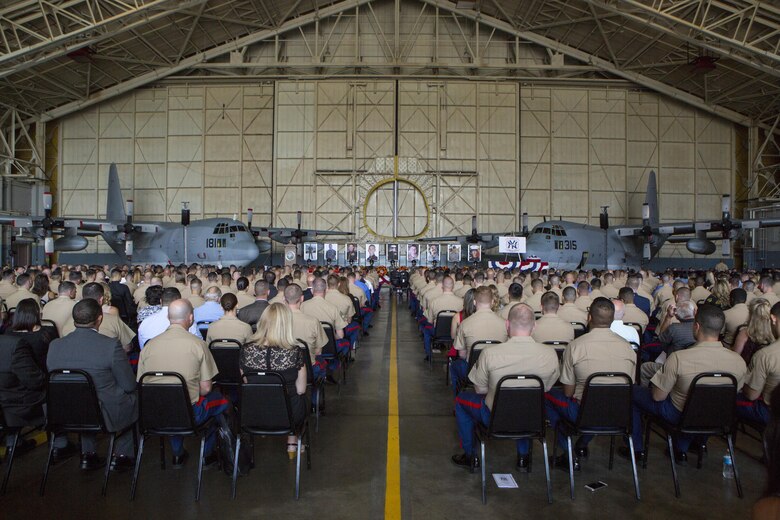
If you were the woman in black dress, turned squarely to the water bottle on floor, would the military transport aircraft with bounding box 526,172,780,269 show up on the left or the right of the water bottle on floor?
left

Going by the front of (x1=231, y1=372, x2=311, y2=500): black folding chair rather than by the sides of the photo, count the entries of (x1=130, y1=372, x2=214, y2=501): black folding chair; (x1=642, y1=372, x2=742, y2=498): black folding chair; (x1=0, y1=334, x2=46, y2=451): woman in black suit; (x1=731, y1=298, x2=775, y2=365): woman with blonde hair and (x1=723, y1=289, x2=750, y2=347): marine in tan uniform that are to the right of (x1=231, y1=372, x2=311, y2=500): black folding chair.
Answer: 3

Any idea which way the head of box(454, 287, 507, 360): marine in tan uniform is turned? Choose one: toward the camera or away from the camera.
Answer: away from the camera

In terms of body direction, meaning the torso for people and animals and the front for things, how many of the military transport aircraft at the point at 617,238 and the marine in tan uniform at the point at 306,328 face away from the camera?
1

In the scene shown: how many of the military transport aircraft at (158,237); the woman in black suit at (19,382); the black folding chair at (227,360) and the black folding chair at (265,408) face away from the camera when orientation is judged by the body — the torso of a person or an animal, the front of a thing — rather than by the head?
3

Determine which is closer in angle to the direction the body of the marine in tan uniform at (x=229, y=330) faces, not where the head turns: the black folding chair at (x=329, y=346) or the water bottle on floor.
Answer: the black folding chair

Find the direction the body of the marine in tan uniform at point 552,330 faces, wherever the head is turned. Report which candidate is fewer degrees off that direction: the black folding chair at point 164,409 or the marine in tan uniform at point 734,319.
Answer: the marine in tan uniform

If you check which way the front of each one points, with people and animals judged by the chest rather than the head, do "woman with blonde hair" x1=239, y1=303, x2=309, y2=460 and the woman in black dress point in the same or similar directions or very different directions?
same or similar directions

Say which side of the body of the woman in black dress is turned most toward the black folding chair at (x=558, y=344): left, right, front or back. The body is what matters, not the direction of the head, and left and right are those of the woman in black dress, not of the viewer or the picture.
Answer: right

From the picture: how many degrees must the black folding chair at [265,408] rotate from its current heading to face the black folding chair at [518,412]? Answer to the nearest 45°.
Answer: approximately 90° to its right

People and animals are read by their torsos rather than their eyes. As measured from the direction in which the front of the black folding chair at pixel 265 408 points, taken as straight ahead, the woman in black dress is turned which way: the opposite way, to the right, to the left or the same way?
the same way

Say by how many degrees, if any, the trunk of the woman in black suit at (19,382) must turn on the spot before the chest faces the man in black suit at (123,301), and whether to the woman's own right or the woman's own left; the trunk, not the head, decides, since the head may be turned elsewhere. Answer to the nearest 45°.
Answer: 0° — they already face them

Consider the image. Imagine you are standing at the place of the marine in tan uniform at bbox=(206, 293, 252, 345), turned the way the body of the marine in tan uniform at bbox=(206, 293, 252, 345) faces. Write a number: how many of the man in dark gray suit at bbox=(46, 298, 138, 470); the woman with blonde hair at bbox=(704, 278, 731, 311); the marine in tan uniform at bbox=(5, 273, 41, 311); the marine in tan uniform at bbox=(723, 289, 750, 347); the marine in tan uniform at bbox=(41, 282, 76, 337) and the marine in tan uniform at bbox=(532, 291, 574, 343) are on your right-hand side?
3

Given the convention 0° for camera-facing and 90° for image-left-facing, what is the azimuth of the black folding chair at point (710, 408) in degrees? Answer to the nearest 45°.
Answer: approximately 135°

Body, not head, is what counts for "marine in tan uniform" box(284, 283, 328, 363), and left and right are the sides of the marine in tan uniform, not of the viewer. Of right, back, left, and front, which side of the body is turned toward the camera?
back

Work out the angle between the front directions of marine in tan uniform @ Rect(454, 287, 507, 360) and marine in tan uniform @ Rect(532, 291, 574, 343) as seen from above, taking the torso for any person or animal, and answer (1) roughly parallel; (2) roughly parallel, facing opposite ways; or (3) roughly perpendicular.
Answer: roughly parallel

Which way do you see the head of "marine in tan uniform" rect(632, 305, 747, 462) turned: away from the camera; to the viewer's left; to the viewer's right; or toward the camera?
away from the camera

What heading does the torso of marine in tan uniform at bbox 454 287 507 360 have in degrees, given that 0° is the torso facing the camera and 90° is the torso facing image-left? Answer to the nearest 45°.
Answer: approximately 180°

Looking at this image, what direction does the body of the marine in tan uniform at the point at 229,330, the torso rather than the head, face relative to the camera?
away from the camera

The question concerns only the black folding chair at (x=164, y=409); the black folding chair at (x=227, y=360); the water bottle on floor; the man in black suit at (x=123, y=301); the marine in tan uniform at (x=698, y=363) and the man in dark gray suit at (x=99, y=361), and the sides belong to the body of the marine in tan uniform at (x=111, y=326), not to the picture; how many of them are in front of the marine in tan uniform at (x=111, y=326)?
1

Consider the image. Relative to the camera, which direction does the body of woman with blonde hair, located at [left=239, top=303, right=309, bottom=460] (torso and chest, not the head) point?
away from the camera

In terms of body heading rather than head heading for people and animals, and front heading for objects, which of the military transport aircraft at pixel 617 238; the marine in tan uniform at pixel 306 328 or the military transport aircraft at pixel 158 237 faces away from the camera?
the marine in tan uniform

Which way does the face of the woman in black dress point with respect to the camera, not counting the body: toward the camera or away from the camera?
away from the camera
